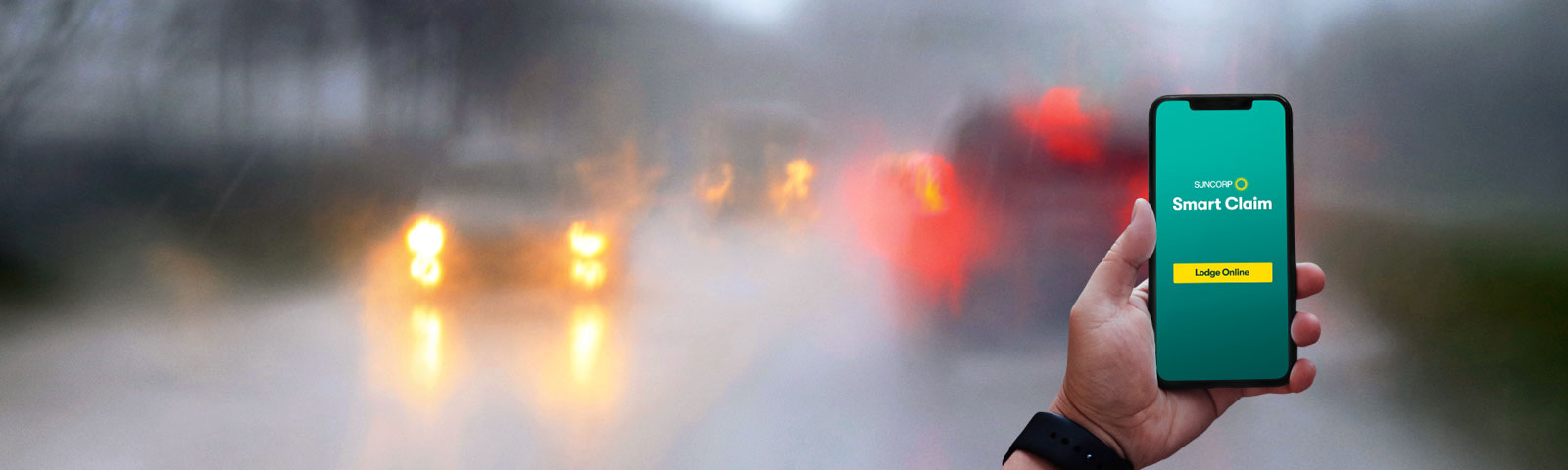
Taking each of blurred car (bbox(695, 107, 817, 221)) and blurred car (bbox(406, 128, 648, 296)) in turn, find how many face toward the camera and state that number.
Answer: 2

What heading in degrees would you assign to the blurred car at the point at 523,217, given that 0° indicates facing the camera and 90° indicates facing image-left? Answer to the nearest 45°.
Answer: approximately 0°

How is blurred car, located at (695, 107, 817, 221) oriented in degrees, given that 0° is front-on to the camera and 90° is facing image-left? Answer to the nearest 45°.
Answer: approximately 0°
